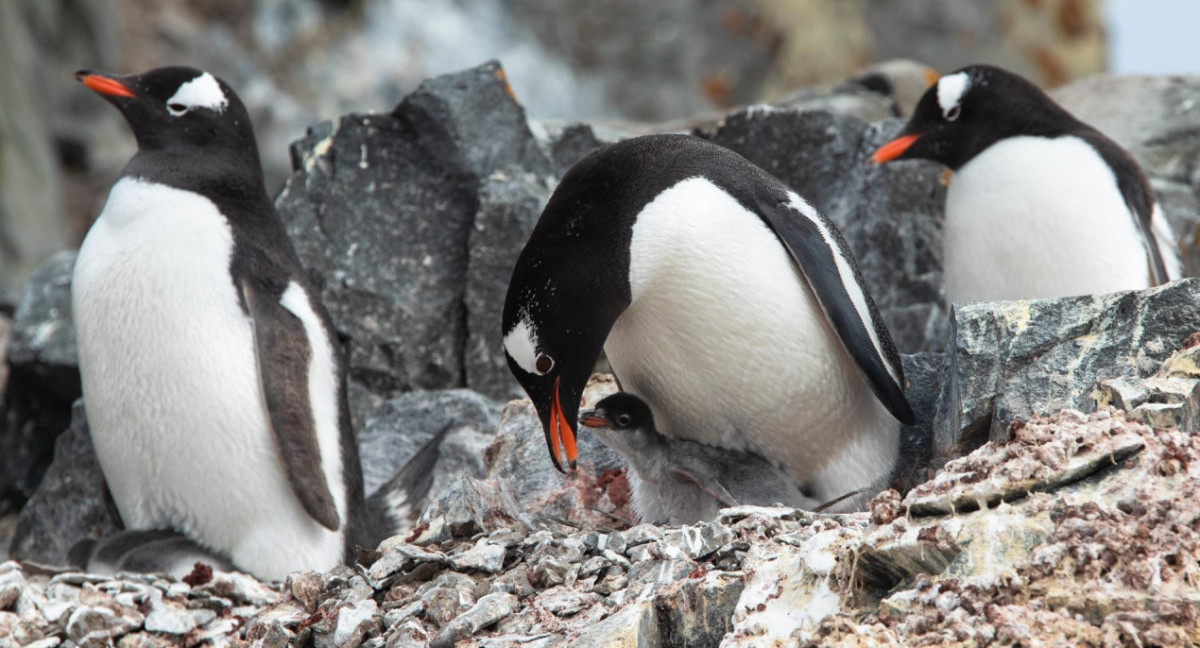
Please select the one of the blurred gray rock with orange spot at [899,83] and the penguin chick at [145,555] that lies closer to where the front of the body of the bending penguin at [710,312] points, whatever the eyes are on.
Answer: the penguin chick

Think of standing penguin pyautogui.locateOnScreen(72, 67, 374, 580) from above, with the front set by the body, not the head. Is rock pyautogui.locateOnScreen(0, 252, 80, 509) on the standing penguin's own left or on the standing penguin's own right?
on the standing penguin's own right

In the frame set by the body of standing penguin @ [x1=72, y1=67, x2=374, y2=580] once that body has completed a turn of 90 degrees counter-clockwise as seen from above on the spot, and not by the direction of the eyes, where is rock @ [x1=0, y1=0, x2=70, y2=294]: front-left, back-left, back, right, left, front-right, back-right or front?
back-left

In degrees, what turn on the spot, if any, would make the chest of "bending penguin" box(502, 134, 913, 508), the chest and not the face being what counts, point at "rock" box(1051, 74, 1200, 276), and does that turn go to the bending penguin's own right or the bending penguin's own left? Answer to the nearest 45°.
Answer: approximately 180°

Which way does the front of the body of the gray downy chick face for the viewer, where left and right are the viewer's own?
facing to the left of the viewer
